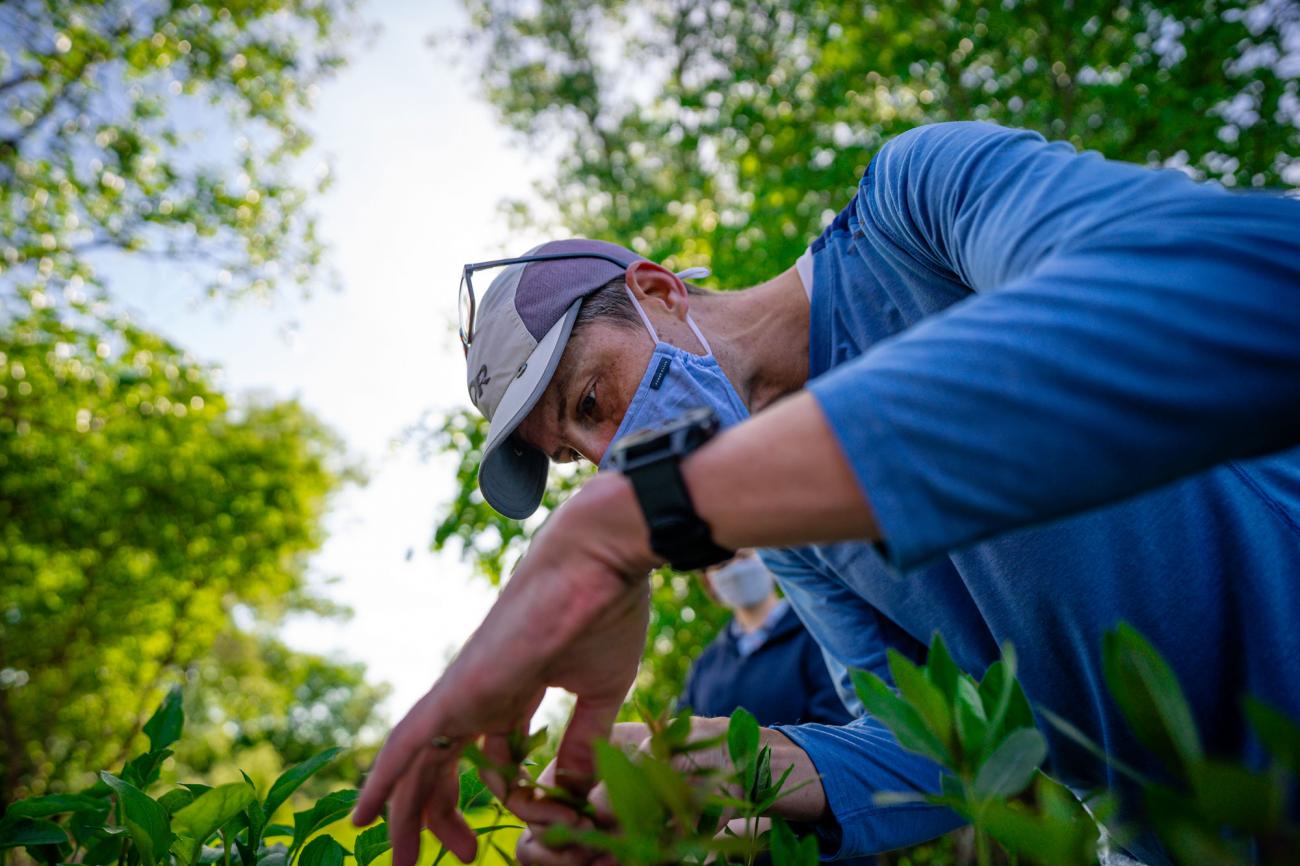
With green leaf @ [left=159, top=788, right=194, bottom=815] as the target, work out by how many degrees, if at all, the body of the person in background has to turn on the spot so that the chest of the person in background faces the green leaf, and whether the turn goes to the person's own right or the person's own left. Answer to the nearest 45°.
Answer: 0° — they already face it

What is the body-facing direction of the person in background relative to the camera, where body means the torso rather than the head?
toward the camera

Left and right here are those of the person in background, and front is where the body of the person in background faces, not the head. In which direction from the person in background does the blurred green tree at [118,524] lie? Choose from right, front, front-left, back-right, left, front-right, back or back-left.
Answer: back-right

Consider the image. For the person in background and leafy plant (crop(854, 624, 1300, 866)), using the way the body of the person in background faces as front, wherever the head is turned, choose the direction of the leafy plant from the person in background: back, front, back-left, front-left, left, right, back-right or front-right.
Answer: front

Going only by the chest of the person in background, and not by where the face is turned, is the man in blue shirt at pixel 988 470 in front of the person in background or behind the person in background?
in front

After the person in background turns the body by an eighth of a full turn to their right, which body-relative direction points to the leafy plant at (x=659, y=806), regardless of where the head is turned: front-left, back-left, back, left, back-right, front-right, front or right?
front-left

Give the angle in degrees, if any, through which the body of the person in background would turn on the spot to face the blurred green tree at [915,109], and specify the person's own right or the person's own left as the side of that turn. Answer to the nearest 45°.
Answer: approximately 135° to the person's own left

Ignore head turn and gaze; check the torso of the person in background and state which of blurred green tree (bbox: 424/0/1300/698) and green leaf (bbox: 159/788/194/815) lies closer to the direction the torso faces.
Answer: the green leaf

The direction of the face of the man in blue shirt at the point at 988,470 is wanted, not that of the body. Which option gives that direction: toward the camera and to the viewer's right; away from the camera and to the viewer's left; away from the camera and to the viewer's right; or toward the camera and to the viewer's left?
toward the camera and to the viewer's left

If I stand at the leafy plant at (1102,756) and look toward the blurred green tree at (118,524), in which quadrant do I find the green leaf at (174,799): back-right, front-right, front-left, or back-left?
front-left
